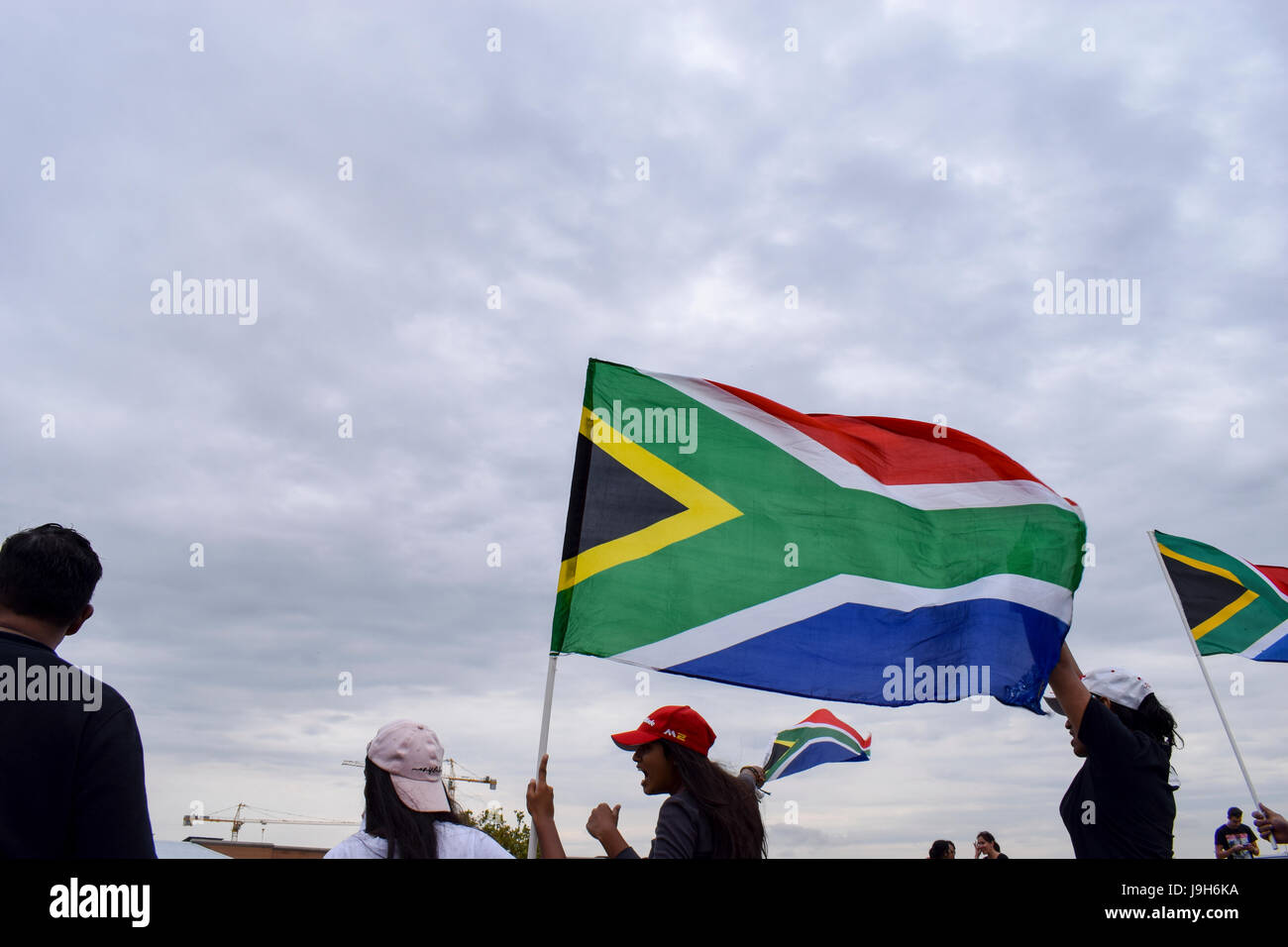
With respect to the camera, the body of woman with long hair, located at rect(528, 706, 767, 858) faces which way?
to the viewer's left

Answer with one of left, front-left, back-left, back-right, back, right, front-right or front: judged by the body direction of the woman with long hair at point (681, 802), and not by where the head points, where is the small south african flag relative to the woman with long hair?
right

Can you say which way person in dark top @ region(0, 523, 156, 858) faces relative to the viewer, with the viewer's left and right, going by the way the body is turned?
facing away from the viewer

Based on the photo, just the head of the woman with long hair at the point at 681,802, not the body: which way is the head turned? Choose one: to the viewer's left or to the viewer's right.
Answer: to the viewer's left

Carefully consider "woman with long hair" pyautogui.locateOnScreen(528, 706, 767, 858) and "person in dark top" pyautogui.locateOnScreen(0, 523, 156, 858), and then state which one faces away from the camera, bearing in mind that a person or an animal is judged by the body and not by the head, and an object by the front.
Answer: the person in dark top

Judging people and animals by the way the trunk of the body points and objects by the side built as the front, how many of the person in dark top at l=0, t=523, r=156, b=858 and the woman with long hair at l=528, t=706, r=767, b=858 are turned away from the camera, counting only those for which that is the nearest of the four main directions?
1
